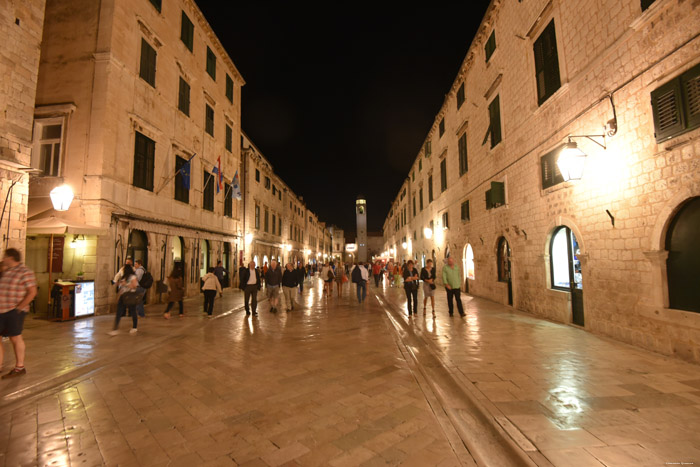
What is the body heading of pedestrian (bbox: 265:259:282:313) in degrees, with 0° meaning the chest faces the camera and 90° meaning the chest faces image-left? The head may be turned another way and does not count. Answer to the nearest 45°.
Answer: approximately 0°

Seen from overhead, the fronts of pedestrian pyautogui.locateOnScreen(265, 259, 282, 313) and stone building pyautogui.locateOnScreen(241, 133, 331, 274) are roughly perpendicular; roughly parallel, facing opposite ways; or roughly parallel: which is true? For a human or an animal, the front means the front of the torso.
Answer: roughly perpendicular

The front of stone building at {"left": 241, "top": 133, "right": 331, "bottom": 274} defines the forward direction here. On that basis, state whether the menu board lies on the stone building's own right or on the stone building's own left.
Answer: on the stone building's own right

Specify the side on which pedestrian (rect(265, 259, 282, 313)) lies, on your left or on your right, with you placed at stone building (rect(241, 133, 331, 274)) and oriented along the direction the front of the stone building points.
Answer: on your right

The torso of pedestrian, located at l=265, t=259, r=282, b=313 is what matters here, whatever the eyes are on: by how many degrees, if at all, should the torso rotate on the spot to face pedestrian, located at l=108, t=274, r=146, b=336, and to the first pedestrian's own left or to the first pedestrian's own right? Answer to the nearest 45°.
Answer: approximately 45° to the first pedestrian's own right

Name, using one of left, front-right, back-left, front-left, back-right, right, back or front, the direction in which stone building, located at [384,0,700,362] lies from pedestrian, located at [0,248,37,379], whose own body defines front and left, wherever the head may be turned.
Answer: back-left

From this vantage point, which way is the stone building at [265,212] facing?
to the viewer's right

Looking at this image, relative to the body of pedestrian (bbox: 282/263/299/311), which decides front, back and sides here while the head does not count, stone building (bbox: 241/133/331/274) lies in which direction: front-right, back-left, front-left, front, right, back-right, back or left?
back
